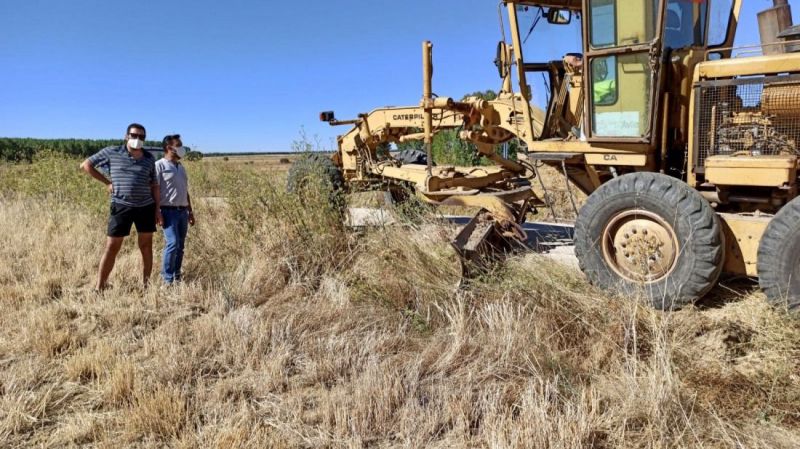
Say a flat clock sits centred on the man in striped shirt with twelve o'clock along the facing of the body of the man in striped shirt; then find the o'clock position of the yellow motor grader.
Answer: The yellow motor grader is roughly at 10 o'clock from the man in striped shirt.

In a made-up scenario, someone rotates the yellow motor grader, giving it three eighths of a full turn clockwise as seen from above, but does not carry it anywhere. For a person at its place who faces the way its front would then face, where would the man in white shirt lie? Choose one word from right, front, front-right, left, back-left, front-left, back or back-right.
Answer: back

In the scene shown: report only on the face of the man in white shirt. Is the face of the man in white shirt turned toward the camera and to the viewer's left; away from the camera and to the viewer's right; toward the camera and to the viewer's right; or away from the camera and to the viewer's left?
toward the camera and to the viewer's right

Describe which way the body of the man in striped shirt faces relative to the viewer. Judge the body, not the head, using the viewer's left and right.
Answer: facing the viewer

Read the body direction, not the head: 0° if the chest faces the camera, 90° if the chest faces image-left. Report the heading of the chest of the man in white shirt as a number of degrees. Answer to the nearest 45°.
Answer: approximately 315°

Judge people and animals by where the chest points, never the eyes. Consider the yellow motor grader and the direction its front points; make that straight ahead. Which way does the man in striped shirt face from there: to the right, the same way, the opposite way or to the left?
the opposite way

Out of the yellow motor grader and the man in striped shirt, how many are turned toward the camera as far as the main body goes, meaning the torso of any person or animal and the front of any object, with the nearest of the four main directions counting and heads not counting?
1

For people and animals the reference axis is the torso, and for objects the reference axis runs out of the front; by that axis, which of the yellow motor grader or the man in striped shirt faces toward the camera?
the man in striped shirt

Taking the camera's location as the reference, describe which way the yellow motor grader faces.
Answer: facing away from the viewer and to the left of the viewer
